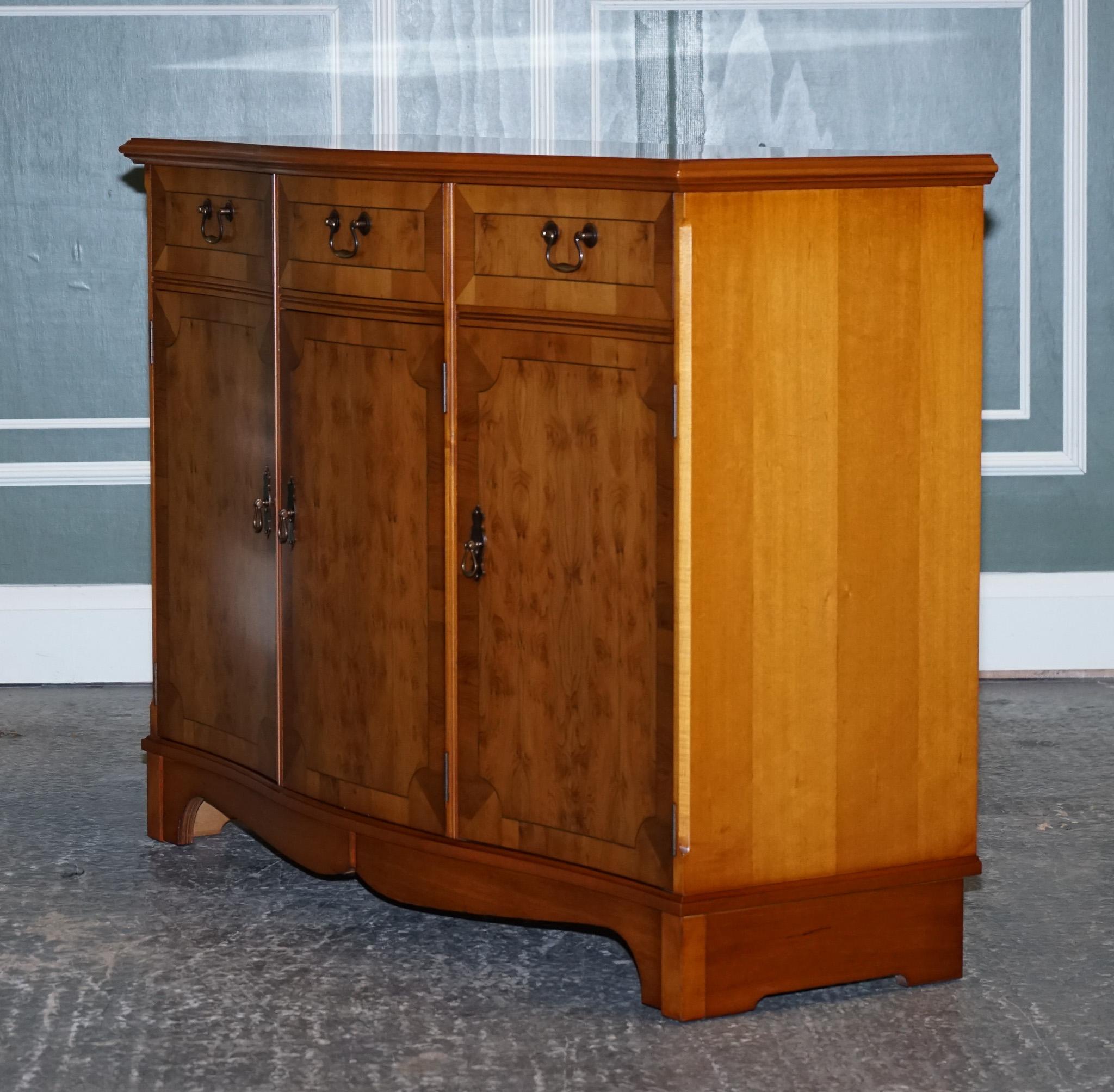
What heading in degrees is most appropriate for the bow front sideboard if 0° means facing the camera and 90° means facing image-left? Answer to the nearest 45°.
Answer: approximately 45°
